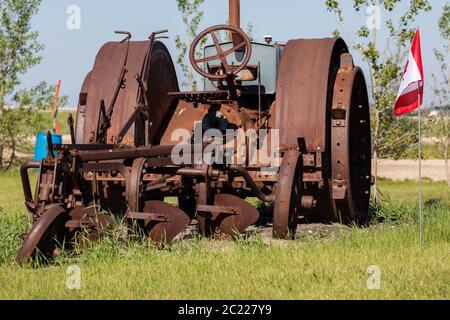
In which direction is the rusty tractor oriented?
away from the camera

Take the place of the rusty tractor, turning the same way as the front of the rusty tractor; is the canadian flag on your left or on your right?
on your right

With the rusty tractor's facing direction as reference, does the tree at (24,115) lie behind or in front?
in front

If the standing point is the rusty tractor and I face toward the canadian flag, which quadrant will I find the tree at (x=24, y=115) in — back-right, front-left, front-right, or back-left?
back-left

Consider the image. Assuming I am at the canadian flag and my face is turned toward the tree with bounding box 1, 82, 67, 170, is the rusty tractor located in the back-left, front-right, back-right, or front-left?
front-left

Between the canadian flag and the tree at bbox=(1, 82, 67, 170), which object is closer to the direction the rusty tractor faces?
the tree
